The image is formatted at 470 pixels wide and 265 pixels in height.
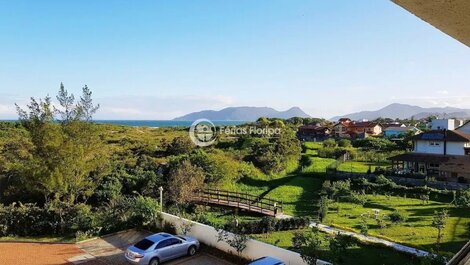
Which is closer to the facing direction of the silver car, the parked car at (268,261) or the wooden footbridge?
the wooden footbridge

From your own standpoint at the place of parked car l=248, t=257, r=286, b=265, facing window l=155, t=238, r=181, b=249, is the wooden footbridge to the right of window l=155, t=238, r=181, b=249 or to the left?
right

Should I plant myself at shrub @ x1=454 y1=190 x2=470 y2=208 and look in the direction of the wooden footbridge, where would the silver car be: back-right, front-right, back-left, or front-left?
front-left

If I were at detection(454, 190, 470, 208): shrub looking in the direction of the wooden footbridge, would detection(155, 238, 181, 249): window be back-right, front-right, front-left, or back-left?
front-left

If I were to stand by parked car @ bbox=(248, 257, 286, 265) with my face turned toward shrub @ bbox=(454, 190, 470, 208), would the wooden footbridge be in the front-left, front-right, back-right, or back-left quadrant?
front-left

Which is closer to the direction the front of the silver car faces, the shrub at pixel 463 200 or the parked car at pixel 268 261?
the shrub

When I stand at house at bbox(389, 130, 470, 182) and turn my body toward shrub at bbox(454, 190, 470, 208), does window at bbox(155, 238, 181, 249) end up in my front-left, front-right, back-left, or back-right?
front-right

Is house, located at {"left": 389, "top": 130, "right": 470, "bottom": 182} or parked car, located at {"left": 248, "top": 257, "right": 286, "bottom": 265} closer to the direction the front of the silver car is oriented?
the house
